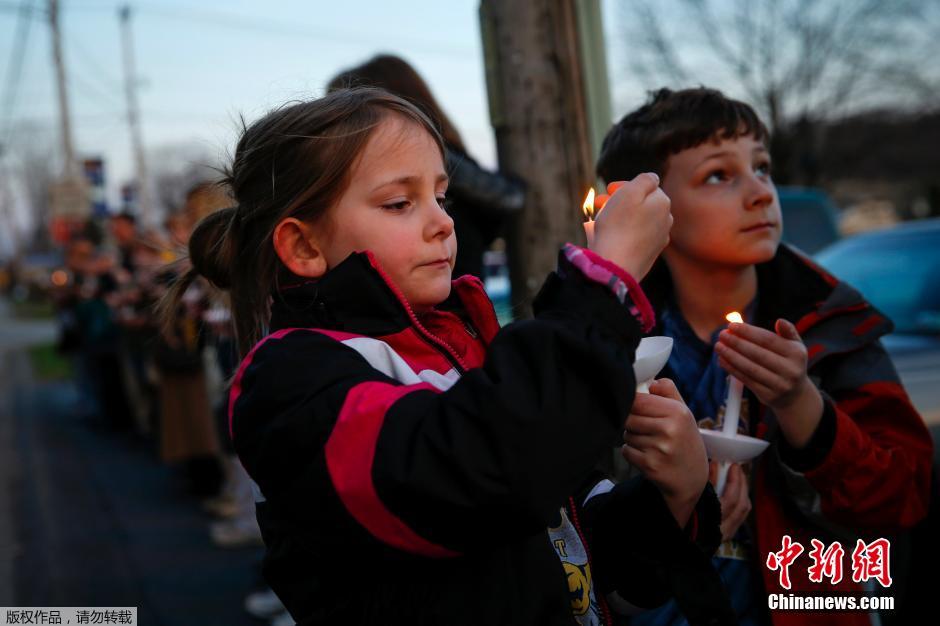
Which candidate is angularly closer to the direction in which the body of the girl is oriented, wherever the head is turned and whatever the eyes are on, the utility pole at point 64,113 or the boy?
the boy

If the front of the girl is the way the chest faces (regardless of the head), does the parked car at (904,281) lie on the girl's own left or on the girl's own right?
on the girl's own left

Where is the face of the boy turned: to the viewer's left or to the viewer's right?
to the viewer's right

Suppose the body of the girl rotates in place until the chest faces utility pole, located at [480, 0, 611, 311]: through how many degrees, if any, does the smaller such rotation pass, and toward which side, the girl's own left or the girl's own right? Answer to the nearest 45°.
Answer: approximately 135° to the girl's own left

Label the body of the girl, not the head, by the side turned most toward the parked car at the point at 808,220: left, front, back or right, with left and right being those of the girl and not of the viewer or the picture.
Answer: left

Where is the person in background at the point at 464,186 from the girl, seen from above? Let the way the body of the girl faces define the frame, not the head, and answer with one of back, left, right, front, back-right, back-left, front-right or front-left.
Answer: back-left

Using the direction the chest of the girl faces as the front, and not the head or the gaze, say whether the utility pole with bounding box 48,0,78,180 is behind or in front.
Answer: behind

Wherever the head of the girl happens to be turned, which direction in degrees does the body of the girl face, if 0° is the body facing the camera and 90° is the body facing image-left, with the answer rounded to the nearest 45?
approximately 315°

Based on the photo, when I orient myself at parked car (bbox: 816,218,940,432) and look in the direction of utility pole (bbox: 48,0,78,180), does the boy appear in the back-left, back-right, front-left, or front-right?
back-left
